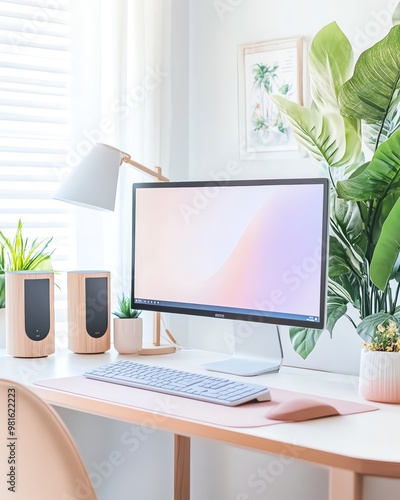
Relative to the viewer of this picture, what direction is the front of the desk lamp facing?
facing to the left of the viewer

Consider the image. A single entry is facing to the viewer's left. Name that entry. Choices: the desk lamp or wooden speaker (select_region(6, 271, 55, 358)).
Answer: the desk lamp

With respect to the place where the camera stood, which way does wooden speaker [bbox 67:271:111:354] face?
facing the viewer and to the right of the viewer

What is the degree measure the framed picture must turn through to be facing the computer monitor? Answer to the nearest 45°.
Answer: approximately 45° to its left

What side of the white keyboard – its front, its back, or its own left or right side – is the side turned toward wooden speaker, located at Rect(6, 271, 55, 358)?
right

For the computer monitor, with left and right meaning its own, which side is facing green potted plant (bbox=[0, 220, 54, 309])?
right

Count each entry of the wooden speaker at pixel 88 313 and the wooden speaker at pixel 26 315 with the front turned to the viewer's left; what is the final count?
0

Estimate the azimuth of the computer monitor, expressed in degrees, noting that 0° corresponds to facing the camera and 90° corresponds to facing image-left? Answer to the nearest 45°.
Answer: approximately 45°

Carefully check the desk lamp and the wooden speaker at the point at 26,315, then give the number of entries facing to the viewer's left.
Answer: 1
